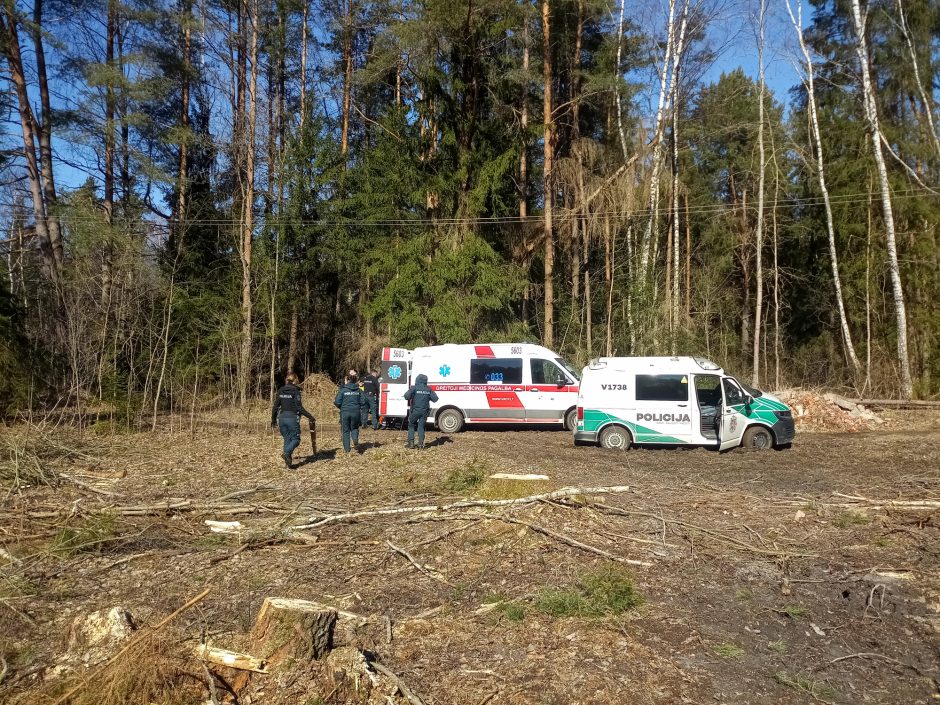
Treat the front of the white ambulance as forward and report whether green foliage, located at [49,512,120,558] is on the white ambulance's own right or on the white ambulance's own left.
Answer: on the white ambulance's own right

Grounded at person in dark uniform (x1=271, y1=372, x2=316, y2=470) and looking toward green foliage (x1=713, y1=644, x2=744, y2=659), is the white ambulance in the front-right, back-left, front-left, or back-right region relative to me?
back-left

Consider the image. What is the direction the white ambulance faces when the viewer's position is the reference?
facing to the right of the viewer

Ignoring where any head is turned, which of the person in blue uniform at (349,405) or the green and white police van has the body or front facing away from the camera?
the person in blue uniform

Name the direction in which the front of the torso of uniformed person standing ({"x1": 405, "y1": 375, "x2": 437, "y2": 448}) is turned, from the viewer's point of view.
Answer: away from the camera

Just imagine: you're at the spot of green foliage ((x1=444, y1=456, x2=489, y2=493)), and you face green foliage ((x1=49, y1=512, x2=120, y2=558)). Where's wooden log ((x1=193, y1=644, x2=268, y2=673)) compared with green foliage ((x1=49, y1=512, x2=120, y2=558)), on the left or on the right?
left

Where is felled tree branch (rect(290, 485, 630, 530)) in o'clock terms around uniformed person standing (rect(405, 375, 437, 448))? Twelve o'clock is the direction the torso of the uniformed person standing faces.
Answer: The felled tree branch is roughly at 6 o'clock from the uniformed person standing.

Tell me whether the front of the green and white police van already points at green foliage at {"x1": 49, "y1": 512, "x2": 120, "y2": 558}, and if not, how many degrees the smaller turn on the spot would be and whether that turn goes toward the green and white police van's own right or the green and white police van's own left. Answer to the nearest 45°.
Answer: approximately 135° to the green and white police van's own right

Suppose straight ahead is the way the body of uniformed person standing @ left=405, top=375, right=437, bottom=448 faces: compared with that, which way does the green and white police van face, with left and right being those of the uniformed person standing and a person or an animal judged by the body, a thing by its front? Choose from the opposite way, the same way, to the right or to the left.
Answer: to the right

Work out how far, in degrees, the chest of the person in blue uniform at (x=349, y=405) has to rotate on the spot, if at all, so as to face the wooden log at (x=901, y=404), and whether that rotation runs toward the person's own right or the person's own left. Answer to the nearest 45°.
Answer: approximately 90° to the person's own right

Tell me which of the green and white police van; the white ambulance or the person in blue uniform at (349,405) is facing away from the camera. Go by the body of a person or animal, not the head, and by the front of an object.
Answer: the person in blue uniform

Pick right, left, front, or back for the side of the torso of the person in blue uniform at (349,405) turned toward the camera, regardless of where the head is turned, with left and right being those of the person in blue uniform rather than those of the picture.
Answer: back

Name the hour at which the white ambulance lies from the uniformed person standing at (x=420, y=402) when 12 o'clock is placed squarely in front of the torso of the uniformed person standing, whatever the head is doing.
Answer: The white ambulance is roughly at 1 o'clock from the uniformed person standing.

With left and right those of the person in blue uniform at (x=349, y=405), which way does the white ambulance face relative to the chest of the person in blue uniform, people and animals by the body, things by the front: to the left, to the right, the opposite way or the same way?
to the right

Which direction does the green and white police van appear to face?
to the viewer's right

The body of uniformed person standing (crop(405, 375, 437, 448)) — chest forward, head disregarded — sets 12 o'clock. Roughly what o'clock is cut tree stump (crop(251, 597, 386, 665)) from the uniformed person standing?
The cut tree stump is roughly at 6 o'clock from the uniformed person standing.

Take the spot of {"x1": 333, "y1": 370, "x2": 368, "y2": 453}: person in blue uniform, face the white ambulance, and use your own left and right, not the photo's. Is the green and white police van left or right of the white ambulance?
right

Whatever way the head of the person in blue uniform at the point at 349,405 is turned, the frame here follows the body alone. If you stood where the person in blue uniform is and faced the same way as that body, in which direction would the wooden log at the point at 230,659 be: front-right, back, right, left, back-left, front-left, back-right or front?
back

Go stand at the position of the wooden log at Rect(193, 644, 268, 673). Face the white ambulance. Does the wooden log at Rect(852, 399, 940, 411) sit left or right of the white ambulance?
right
